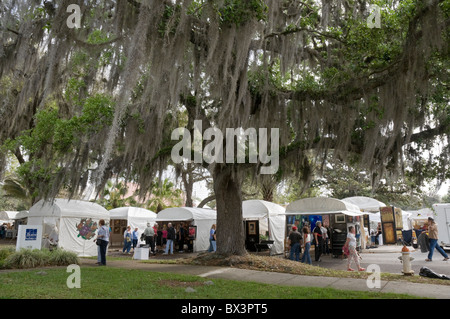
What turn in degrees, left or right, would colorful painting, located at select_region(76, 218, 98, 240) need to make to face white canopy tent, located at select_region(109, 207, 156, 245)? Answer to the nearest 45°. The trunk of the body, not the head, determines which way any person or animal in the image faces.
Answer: approximately 135° to its left

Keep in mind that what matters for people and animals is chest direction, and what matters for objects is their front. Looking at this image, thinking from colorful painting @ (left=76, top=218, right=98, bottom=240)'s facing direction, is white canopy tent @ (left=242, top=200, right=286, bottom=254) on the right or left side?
on its left

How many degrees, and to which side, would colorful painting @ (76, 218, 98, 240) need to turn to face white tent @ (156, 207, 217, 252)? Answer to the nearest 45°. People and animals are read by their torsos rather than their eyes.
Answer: approximately 90° to its left

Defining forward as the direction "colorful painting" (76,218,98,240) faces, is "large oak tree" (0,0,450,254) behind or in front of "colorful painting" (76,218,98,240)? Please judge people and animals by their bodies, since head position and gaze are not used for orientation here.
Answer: in front

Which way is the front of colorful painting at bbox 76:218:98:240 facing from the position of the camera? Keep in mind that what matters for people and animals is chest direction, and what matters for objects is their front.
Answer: facing the viewer

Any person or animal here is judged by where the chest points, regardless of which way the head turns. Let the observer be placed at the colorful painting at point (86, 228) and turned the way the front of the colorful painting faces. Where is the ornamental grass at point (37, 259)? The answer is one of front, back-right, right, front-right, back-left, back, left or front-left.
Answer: front

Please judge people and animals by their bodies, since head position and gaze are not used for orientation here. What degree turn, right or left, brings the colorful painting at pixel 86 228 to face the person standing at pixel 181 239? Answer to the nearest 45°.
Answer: approximately 90° to its left

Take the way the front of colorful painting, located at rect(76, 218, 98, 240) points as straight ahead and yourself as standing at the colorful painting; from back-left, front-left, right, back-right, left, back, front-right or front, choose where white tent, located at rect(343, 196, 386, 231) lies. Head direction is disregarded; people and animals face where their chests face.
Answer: left

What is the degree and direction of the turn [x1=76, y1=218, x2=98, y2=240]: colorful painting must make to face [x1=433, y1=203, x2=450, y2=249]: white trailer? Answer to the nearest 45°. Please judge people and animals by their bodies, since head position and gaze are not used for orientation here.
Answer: approximately 90° to its left

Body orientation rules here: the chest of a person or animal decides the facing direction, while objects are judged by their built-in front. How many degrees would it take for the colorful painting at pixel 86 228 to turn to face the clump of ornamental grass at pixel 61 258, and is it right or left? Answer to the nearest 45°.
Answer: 0° — it already faces it

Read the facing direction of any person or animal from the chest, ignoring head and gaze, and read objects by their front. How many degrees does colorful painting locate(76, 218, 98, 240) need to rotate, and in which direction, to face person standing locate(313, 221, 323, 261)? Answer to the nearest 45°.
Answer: approximately 45° to its left

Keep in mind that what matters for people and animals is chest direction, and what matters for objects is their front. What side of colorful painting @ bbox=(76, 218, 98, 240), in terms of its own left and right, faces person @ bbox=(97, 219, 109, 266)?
front

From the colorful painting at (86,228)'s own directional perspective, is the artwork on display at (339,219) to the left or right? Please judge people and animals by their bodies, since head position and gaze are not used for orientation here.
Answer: on its left
